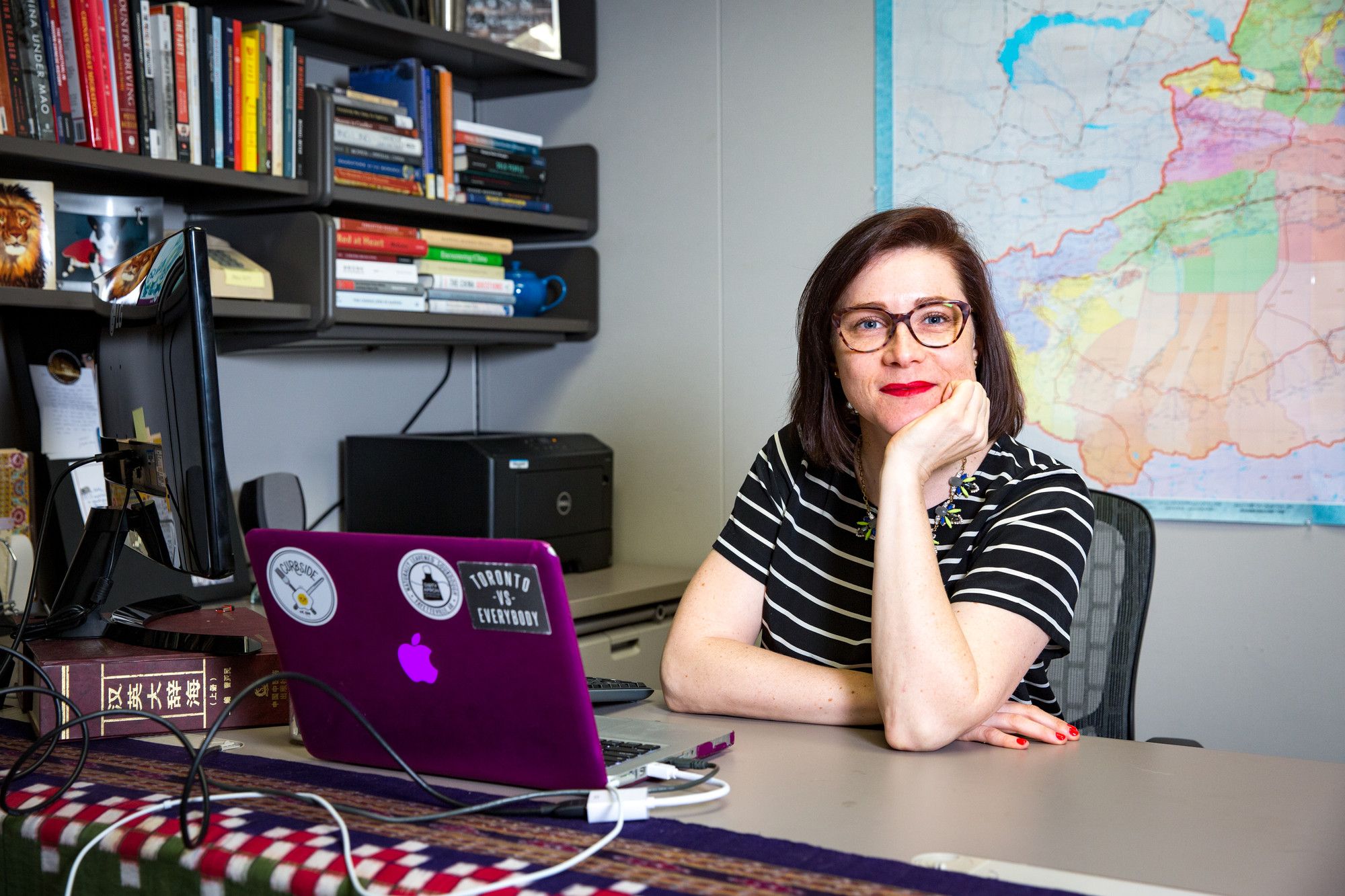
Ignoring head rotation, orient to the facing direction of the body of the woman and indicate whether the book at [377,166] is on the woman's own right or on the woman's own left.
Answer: on the woman's own right

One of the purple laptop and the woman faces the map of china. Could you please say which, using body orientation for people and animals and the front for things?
the purple laptop

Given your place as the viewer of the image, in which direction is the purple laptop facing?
facing away from the viewer and to the right of the viewer

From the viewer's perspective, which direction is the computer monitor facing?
to the viewer's right

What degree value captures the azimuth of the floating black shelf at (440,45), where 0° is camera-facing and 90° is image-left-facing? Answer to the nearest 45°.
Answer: approximately 315°

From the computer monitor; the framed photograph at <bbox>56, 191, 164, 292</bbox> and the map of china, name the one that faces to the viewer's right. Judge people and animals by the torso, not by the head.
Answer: the computer monitor

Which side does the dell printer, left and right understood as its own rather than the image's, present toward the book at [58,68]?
right

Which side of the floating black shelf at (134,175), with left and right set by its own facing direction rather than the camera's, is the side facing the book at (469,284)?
left

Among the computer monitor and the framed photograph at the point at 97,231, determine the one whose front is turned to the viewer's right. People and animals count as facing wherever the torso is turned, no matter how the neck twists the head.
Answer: the computer monitor

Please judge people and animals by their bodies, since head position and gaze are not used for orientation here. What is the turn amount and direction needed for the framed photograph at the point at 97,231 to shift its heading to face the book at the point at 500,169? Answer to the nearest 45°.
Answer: approximately 90° to its left

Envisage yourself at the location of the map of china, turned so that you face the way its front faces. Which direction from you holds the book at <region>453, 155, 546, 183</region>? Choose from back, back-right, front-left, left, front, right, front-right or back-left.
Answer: right

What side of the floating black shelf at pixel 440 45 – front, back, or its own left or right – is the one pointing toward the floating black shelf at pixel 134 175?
right

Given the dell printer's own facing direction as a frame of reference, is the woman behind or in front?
in front

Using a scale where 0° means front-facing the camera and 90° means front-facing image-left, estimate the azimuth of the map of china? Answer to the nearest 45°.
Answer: approximately 0°
